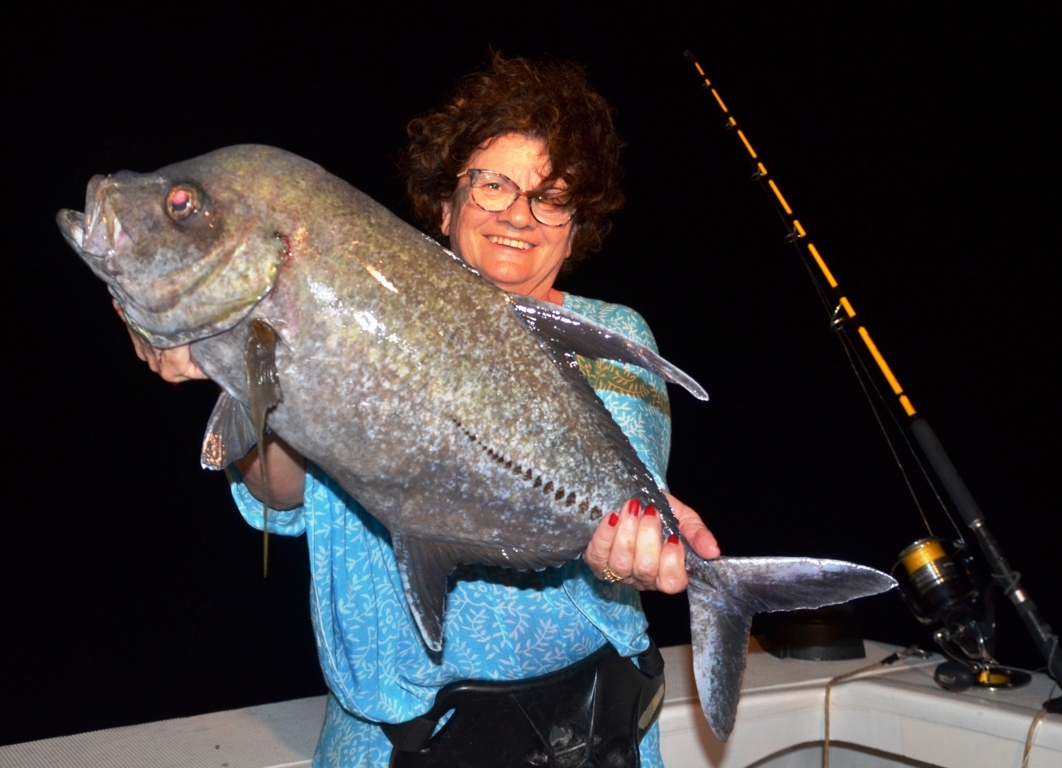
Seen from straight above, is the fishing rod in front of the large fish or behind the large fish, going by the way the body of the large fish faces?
behind

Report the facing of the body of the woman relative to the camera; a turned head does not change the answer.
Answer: toward the camera

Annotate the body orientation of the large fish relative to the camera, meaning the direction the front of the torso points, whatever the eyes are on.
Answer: to the viewer's left
